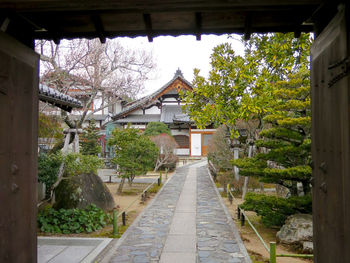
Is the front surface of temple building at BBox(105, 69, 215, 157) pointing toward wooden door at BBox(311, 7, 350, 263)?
yes

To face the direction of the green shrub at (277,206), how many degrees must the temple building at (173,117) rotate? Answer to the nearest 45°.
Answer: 0° — it already faces it

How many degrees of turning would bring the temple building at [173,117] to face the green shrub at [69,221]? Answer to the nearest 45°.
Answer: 0° — it already faces it

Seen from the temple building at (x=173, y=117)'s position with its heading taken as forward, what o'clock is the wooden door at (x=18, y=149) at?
The wooden door is roughly at 12 o'clock from the temple building.

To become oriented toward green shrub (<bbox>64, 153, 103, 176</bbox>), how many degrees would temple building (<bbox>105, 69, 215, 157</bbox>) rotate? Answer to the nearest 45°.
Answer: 0° — it already faces it

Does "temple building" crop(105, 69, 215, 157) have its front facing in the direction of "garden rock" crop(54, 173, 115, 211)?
yes

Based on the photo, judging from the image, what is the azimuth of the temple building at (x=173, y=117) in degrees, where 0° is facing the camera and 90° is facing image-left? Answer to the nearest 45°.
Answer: approximately 0°
